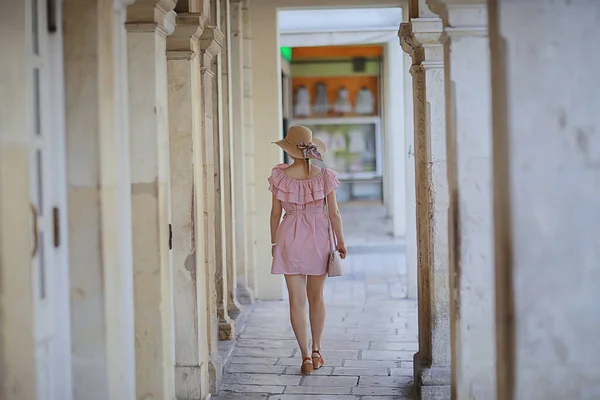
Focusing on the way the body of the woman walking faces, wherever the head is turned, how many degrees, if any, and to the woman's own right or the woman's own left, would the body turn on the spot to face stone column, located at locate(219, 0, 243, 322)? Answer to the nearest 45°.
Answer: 0° — they already face it

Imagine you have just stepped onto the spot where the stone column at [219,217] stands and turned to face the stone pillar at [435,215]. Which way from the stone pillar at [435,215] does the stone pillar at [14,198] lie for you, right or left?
right

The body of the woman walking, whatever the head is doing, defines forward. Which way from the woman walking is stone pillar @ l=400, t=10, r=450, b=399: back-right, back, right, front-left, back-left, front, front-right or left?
back-right

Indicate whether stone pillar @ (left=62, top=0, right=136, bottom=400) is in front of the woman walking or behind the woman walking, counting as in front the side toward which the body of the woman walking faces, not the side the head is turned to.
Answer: behind

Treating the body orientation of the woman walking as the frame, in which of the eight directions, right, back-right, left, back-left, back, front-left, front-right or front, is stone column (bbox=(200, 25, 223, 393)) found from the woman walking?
back-left

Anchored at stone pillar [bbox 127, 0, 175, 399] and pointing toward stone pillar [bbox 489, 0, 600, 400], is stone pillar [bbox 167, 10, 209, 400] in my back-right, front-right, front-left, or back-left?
back-left

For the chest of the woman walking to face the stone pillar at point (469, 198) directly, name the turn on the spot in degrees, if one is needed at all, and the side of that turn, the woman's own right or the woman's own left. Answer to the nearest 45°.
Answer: approximately 180°

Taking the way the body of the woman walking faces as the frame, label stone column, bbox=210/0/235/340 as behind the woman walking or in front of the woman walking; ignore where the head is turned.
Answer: in front

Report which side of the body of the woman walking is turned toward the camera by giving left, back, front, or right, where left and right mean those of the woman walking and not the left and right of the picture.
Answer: back

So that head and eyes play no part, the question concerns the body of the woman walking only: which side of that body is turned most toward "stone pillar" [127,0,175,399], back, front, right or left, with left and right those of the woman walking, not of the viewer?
back

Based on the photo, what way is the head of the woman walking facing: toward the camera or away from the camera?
away from the camera
